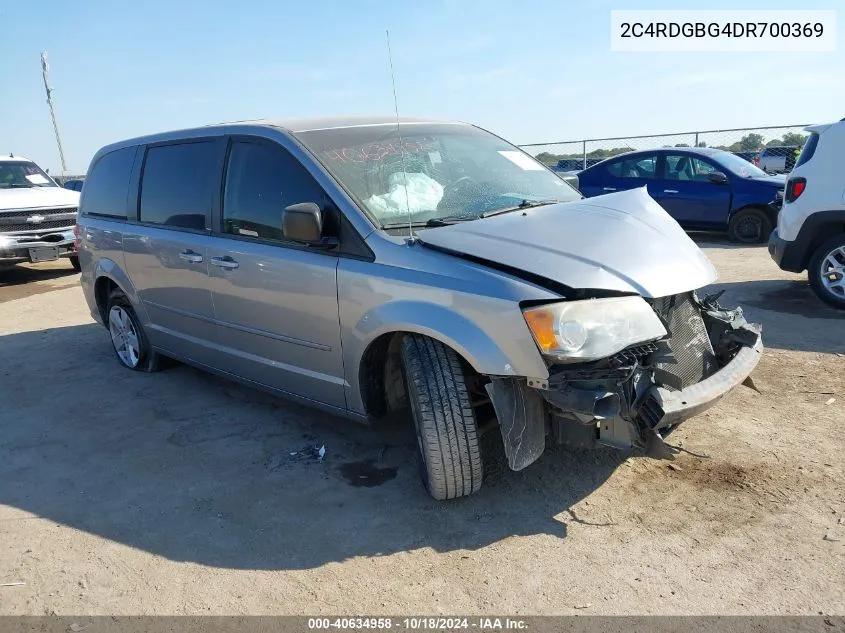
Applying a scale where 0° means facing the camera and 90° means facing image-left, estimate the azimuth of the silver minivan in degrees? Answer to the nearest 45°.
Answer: approximately 315°

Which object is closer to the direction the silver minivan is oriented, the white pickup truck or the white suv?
the white suv

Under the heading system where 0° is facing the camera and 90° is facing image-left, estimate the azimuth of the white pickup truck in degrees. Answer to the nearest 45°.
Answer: approximately 315°

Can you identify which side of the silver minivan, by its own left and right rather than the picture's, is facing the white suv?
left

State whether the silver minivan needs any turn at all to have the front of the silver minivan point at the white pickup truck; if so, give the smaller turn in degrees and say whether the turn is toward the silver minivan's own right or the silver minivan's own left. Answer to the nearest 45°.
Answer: approximately 180°

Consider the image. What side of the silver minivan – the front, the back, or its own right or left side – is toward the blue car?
left
